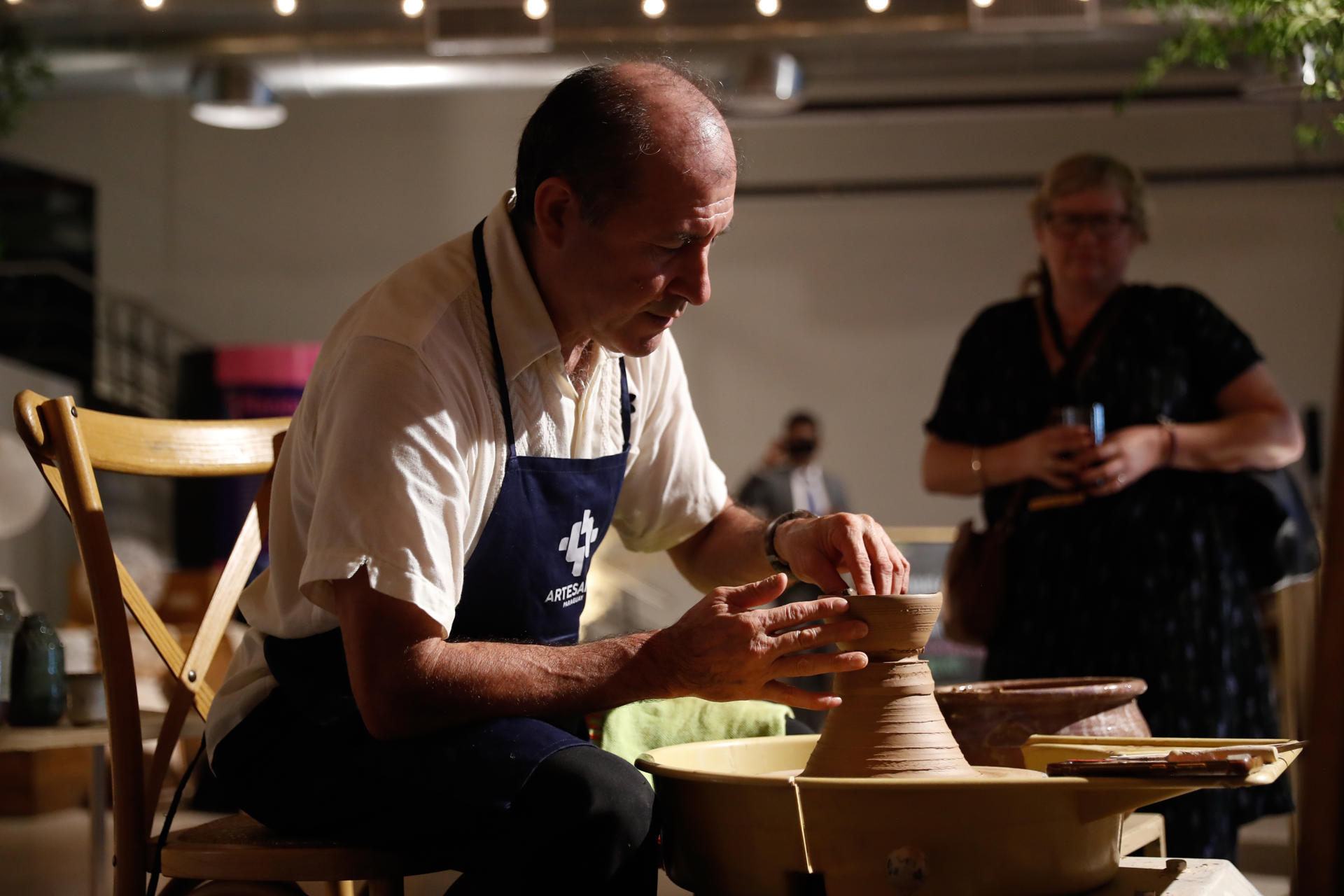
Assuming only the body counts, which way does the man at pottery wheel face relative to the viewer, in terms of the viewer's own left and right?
facing the viewer and to the right of the viewer

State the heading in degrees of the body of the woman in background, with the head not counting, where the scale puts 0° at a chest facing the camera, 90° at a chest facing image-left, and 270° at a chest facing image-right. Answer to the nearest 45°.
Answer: approximately 0°

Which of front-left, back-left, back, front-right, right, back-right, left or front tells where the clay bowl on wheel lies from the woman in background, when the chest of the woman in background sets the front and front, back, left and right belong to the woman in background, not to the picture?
front

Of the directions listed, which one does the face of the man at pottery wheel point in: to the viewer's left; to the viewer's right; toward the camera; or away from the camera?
to the viewer's right

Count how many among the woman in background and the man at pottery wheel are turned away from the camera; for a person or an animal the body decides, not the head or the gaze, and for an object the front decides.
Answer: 0

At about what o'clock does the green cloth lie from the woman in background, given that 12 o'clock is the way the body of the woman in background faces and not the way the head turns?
The green cloth is roughly at 1 o'clock from the woman in background.

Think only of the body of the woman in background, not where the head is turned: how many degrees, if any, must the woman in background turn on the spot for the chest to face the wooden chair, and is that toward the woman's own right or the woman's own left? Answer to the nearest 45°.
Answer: approximately 45° to the woman's own right

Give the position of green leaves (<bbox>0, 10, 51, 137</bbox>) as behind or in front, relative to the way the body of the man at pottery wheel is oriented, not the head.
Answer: behind

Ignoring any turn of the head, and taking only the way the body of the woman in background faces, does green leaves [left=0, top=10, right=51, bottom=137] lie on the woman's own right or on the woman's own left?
on the woman's own right

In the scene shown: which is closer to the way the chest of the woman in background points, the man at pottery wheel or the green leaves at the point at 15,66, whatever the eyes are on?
the man at pottery wheel

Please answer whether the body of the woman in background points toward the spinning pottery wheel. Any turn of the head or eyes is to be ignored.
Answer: yes
